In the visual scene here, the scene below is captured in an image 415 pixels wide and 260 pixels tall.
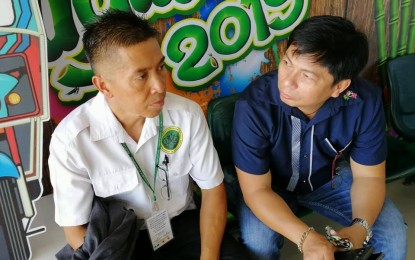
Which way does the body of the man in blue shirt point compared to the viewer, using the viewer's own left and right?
facing the viewer

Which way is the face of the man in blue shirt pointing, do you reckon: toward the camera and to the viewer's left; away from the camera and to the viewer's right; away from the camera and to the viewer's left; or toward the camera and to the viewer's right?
toward the camera and to the viewer's left

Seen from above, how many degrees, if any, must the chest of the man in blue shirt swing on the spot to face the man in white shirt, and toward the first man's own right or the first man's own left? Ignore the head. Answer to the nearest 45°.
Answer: approximately 45° to the first man's own right
